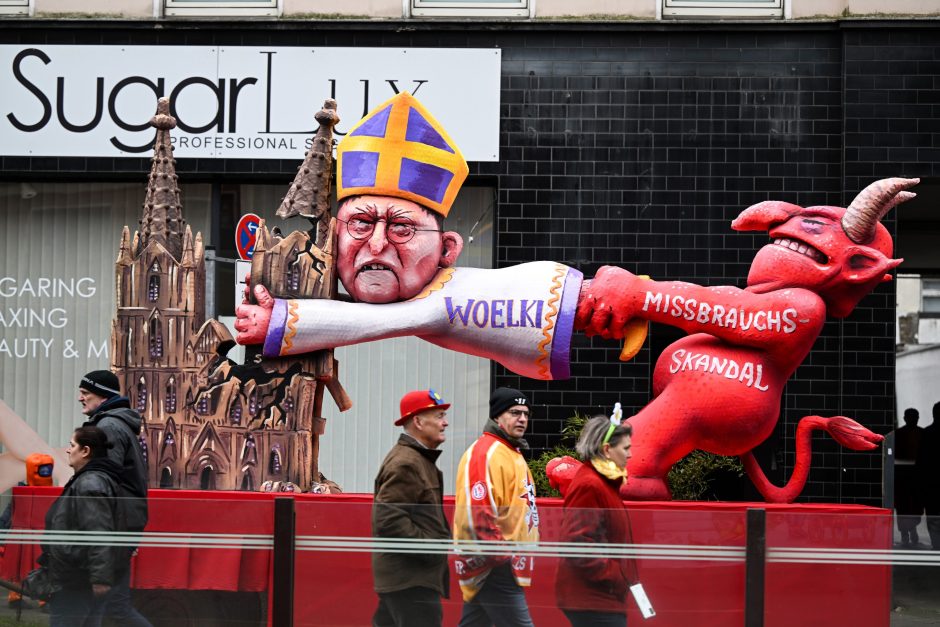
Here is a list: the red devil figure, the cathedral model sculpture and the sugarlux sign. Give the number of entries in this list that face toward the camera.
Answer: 2

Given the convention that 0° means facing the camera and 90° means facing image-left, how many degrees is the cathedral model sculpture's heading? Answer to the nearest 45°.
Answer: approximately 0°

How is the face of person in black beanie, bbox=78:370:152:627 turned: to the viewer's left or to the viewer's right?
to the viewer's left

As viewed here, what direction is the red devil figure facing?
to the viewer's left
